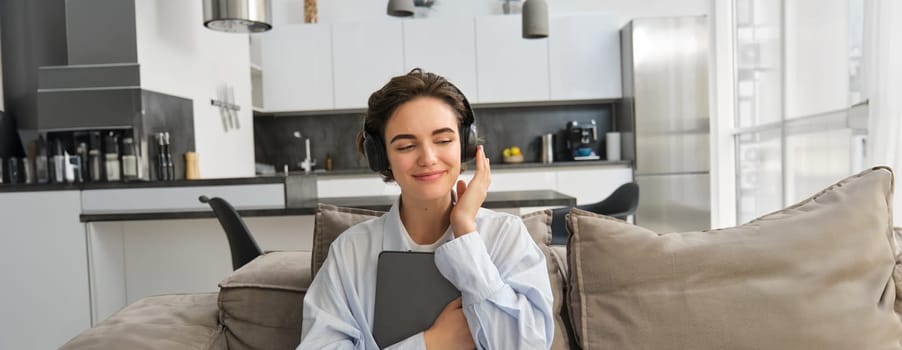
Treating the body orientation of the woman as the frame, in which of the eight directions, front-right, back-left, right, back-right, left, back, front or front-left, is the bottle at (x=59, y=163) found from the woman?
back-right

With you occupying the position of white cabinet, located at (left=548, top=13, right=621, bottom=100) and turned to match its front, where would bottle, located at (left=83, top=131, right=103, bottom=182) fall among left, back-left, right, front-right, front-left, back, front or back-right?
front-right

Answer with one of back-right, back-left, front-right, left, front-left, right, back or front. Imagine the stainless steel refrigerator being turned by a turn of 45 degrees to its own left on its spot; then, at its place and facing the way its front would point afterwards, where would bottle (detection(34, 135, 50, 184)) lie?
right

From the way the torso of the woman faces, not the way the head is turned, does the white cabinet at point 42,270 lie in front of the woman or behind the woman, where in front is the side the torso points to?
behind

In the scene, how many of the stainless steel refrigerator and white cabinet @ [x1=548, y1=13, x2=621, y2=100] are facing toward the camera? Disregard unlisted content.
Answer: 2

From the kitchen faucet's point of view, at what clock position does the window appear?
The window is roughly at 8 o'clock from the kitchen faucet.

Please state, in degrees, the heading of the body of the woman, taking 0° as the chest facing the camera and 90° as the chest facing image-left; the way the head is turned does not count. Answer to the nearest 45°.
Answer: approximately 0°

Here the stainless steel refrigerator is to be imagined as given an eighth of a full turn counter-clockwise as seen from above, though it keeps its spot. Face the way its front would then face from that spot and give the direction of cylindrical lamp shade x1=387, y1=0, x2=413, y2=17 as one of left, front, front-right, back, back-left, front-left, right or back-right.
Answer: right

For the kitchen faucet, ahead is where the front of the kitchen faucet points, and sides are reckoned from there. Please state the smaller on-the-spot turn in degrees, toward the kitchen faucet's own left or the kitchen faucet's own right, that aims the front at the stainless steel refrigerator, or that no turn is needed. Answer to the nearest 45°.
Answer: approximately 135° to the kitchen faucet's own left

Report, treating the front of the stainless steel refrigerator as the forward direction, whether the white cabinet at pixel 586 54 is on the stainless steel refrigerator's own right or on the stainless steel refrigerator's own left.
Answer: on the stainless steel refrigerator's own right

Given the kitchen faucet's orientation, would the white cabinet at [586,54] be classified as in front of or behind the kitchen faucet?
behind
